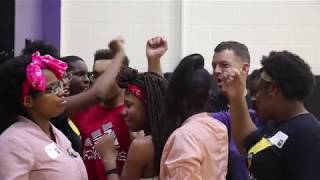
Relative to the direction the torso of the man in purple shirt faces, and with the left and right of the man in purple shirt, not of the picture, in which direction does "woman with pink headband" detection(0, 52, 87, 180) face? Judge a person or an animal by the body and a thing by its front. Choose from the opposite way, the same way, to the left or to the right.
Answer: to the left

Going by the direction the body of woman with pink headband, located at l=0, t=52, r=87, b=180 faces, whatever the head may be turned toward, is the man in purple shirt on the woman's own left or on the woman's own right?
on the woman's own left

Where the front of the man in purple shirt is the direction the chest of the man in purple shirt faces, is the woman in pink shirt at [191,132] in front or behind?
in front

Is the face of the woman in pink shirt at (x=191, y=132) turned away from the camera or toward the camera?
away from the camera

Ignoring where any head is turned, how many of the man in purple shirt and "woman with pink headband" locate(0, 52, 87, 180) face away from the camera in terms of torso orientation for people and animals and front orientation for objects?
0

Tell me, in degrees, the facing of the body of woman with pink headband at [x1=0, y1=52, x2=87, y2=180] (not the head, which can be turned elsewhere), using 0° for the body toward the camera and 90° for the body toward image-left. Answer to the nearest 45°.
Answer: approximately 315°

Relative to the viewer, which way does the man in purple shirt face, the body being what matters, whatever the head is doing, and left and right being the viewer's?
facing the viewer and to the left of the viewer
